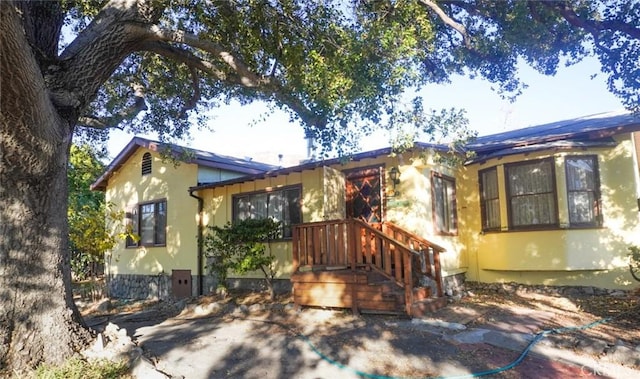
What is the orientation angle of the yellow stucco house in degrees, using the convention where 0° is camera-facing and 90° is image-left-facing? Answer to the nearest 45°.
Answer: approximately 0°

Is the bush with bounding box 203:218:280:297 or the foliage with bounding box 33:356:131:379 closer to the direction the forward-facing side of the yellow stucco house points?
the foliage

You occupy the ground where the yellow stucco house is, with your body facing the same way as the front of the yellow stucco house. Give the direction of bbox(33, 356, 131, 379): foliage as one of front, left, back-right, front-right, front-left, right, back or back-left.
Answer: front-right

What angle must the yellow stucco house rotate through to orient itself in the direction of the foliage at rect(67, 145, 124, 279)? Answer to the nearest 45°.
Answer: approximately 135° to its right
